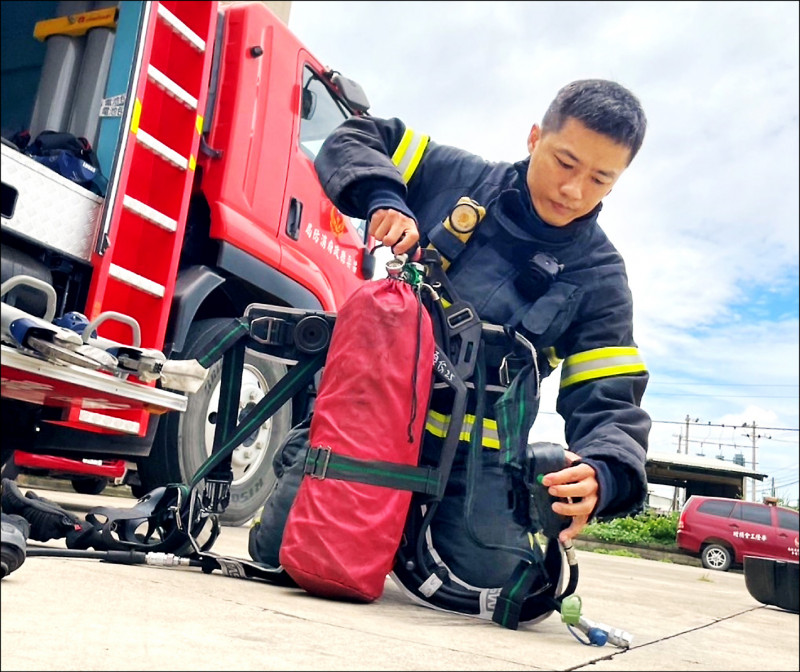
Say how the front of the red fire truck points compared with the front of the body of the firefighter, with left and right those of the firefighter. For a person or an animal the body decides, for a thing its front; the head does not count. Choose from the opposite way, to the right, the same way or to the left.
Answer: the opposite way

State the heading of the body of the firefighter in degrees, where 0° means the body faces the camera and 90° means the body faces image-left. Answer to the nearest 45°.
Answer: approximately 0°

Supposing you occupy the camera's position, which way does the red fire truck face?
facing away from the viewer and to the right of the viewer

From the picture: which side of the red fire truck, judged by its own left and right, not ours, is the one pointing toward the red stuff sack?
right
